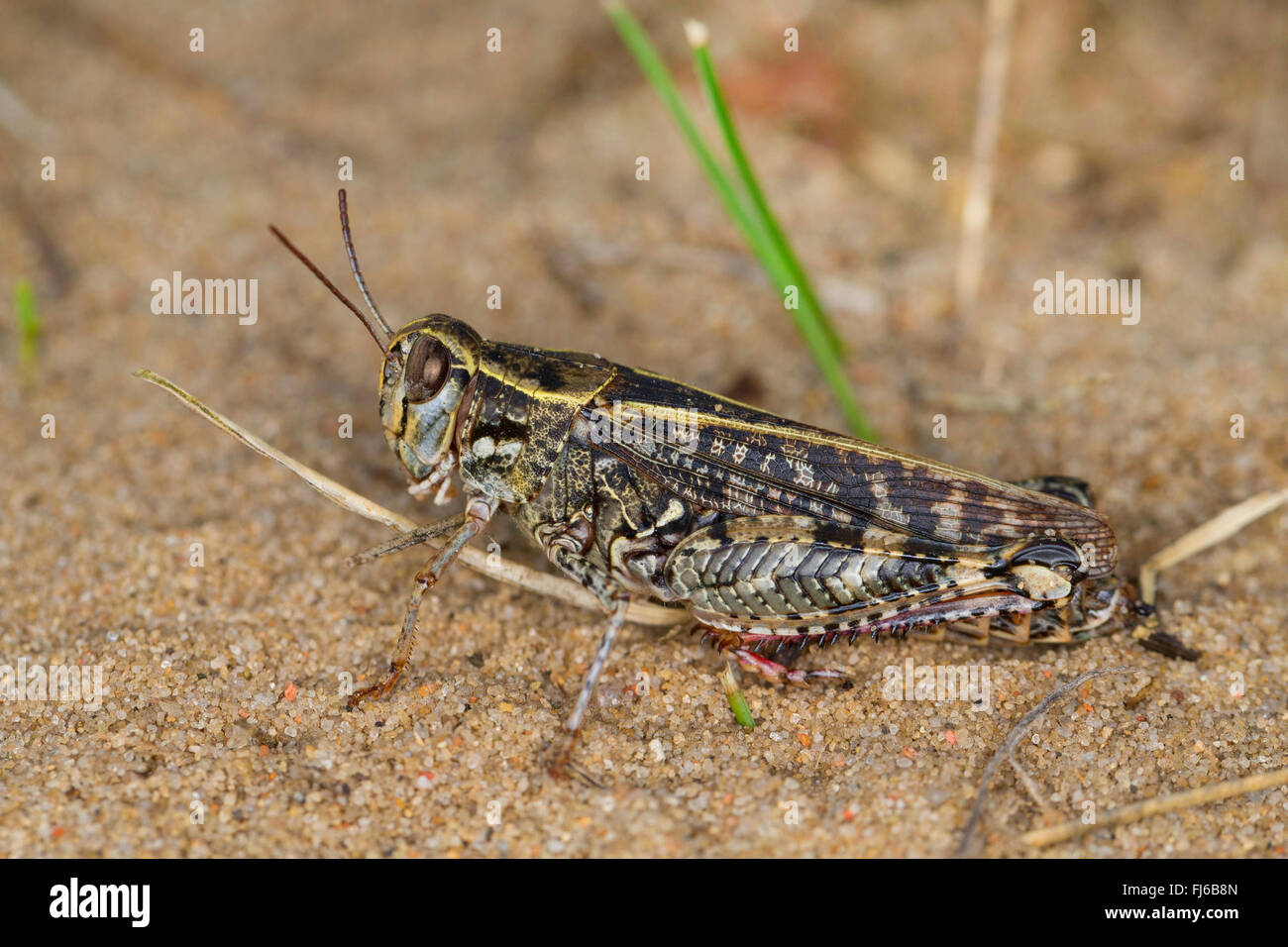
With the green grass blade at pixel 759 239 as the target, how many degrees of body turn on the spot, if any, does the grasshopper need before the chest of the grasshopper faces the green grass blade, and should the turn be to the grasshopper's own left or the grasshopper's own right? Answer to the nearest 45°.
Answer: approximately 90° to the grasshopper's own right

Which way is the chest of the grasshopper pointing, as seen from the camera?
to the viewer's left
